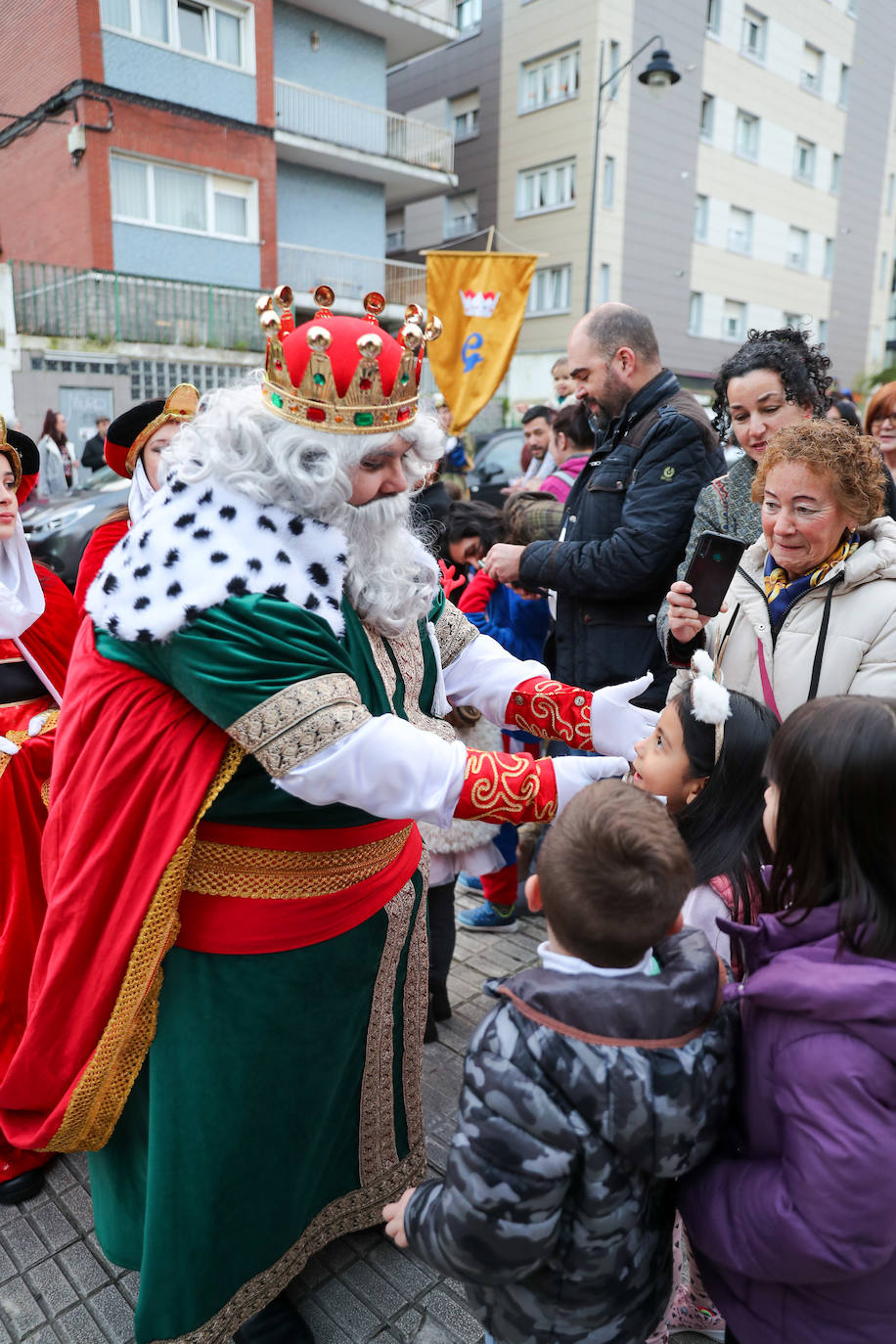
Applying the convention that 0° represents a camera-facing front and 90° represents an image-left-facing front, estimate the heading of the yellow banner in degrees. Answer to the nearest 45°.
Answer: approximately 0°

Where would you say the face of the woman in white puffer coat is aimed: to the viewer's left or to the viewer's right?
to the viewer's left

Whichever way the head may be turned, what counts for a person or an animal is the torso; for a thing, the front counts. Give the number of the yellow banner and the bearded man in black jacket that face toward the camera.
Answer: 1

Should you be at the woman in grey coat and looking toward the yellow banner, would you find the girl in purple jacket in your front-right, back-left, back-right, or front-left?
back-left

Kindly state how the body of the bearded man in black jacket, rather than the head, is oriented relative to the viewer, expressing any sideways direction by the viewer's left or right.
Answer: facing to the left of the viewer

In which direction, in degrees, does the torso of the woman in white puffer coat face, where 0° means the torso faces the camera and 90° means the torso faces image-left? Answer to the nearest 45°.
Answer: approximately 45°

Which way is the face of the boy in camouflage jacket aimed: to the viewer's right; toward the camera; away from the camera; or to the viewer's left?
away from the camera

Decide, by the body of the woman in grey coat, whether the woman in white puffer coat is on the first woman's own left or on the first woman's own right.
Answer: on the first woman's own left

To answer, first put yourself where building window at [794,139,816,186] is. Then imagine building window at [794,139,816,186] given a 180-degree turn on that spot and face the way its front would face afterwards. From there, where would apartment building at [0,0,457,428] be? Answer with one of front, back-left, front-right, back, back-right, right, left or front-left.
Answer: left

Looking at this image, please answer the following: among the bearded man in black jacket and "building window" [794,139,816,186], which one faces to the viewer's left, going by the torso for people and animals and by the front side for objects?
the bearded man in black jacket

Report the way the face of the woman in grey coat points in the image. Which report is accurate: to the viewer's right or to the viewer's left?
to the viewer's left

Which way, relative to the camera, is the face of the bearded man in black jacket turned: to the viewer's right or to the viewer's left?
to the viewer's left
